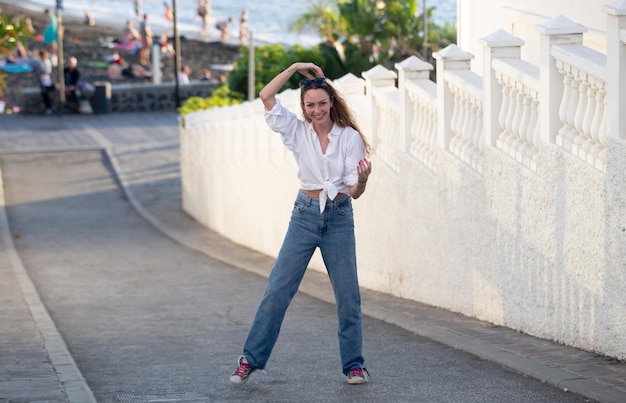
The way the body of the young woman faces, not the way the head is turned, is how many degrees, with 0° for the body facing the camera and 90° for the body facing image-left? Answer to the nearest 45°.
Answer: approximately 0°

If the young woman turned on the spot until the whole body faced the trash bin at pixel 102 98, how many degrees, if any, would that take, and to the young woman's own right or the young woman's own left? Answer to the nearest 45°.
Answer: approximately 180°

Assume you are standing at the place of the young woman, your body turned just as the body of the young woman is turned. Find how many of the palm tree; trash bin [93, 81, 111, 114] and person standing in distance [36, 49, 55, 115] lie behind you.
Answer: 3

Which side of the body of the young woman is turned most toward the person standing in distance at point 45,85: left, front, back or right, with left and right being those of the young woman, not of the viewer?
back

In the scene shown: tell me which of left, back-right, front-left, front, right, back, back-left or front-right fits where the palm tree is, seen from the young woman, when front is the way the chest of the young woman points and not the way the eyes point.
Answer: back
